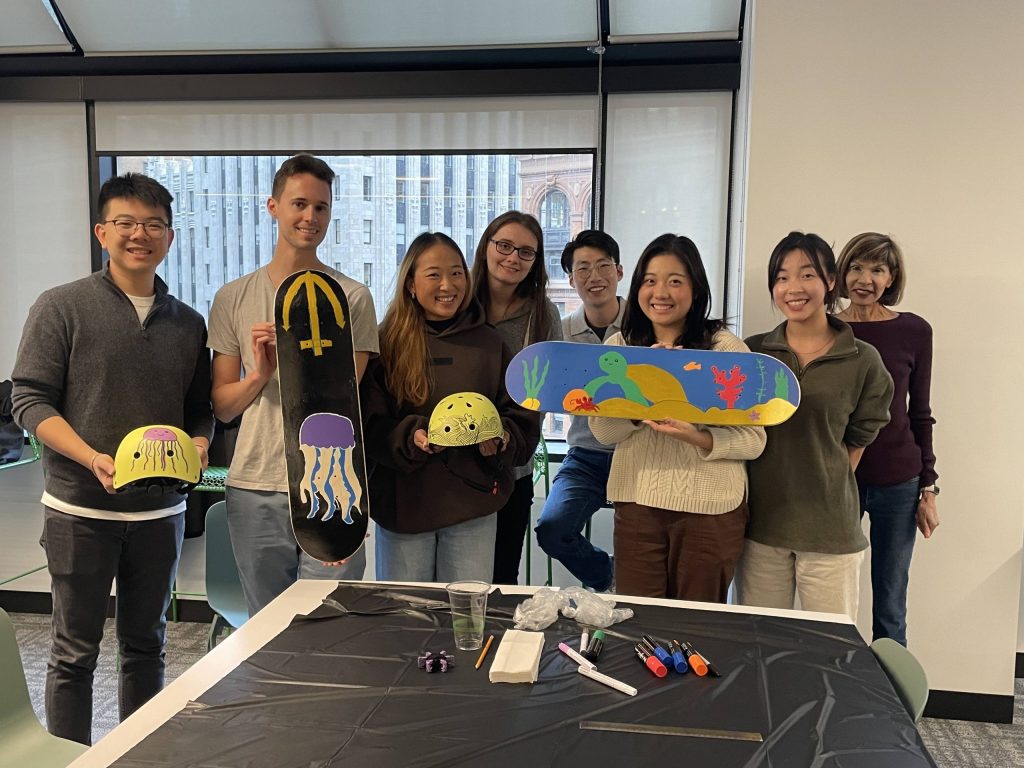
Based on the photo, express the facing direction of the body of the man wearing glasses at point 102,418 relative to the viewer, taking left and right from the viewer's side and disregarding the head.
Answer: facing the viewer and to the right of the viewer

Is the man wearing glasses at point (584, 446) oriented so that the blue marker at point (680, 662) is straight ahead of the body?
yes

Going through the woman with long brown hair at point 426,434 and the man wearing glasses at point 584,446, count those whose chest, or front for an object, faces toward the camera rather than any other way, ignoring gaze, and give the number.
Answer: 2

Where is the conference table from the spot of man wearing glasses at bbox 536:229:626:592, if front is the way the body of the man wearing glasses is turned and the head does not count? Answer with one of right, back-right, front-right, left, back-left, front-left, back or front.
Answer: front

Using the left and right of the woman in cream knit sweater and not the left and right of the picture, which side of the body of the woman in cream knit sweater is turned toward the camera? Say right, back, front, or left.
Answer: front

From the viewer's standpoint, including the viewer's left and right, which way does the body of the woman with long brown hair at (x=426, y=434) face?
facing the viewer

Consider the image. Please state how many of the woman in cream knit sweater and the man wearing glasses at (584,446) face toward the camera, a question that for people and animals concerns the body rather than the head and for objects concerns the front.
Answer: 2

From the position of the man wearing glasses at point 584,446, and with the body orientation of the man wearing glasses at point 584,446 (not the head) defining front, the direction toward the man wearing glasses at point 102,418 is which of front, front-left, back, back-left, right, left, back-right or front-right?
front-right

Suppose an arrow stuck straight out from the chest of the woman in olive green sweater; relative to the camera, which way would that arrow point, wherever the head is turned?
toward the camera

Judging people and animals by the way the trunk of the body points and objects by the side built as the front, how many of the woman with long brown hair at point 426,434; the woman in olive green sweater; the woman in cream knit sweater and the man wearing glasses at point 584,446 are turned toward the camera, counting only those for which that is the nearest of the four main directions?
4

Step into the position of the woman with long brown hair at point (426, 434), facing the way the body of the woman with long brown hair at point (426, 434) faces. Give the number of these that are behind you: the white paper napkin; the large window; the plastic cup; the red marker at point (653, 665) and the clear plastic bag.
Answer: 1

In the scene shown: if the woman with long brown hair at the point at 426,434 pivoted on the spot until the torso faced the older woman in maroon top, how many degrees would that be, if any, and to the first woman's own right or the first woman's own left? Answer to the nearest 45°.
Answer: approximately 90° to the first woman's own left
